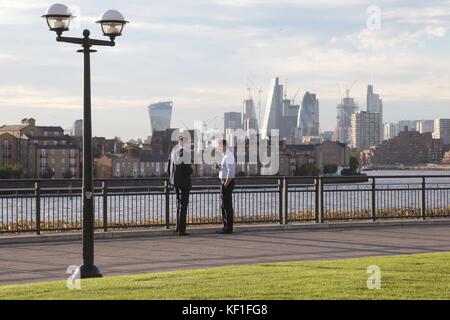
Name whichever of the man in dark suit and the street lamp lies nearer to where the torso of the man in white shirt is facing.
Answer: the man in dark suit

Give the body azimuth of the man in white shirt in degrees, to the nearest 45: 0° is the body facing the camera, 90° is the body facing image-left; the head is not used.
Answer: approximately 90°

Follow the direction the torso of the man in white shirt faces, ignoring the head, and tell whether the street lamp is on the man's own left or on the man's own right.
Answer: on the man's own left

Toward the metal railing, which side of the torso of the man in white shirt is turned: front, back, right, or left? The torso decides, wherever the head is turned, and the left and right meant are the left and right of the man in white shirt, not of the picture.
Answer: right

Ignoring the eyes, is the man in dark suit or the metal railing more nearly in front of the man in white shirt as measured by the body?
the man in dark suit

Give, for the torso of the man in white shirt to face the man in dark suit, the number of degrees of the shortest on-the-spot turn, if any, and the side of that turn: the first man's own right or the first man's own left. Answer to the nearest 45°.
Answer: approximately 45° to the first man's own left
